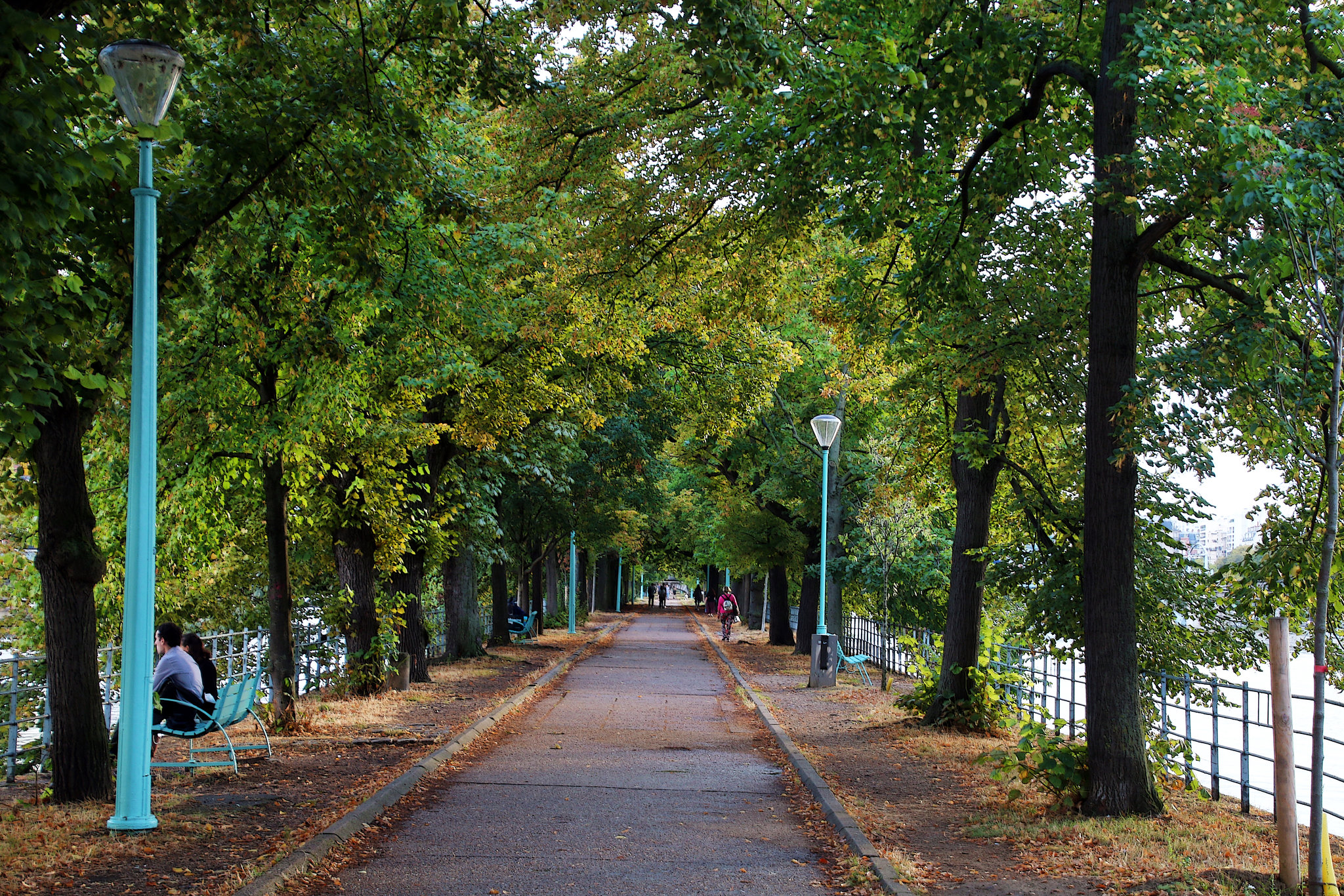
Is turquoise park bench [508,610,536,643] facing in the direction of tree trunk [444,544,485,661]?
no
